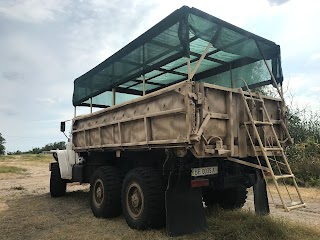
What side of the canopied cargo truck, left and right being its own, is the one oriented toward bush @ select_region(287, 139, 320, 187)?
right

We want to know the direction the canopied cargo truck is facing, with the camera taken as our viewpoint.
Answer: facing away from the viewer and to the left of the viewer
